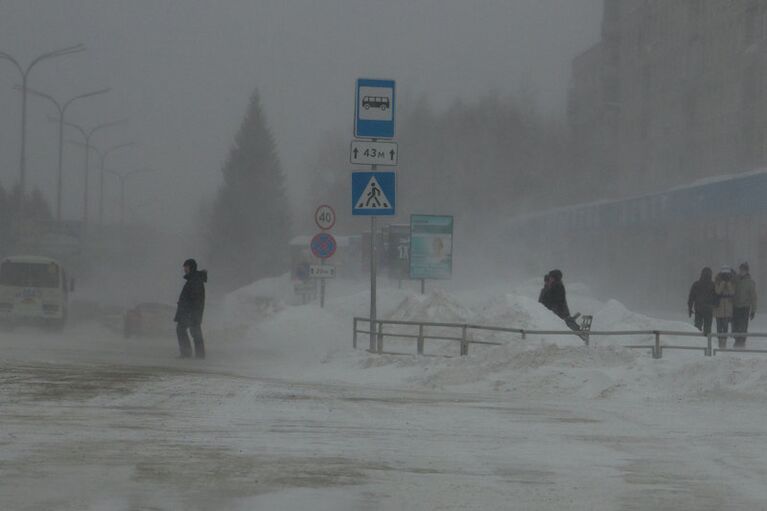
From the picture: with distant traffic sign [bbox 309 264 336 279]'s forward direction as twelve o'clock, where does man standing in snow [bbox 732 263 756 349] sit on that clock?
The man standing in snow is roughly at 10 o'clock from the distant traffic sign.

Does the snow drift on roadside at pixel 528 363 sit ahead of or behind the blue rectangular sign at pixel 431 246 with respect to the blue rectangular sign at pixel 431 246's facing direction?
ahead

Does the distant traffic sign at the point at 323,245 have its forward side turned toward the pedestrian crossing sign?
yes

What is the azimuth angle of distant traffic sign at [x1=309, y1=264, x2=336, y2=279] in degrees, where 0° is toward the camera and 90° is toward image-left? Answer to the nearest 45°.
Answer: approximately 0°

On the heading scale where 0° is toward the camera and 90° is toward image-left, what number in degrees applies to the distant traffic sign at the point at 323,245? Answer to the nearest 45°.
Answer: approximately 0°

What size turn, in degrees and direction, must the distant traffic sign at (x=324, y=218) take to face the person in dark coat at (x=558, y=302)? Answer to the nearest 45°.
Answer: approximately 45° to its left
